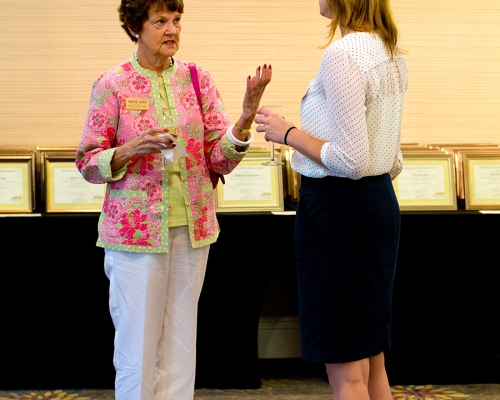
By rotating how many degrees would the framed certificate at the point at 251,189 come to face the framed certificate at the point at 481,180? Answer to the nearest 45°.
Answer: approximately 90° to its left

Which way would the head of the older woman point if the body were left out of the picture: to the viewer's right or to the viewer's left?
to the viewer's right

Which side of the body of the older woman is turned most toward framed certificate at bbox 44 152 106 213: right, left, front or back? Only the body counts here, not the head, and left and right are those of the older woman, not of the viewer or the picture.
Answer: back

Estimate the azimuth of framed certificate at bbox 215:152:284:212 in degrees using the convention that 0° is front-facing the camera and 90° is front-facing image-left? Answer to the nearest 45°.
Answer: approximately 0°

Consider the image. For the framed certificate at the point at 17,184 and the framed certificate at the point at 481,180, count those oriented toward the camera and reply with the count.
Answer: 2

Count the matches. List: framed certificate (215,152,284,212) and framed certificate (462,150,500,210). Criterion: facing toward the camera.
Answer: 2

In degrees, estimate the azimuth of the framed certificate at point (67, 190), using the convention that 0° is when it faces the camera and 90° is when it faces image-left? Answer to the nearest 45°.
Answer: approximately 0°
